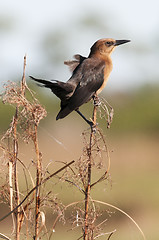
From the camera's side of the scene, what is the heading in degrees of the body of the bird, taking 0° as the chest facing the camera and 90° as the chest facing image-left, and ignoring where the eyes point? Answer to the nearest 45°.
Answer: approximately 270°
